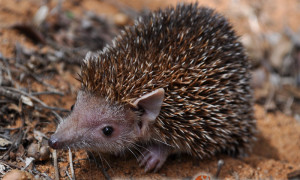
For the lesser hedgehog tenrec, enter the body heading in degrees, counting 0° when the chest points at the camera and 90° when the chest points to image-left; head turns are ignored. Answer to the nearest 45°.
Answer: approximately 90°
